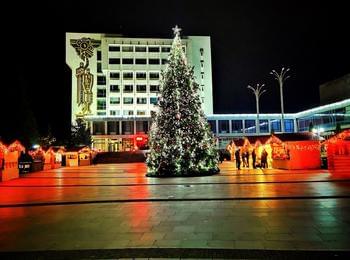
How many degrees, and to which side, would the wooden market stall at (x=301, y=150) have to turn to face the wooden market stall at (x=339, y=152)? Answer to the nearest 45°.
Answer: approximately 90° to its left

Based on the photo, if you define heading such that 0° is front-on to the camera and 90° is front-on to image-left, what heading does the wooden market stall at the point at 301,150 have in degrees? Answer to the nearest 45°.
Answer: approximately 45°

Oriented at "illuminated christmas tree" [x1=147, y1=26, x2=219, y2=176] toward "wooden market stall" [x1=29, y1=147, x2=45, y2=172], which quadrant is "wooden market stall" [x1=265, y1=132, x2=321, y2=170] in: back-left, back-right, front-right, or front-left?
back-right

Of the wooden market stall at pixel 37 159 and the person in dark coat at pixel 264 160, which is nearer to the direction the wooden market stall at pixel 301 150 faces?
the wooden market stall

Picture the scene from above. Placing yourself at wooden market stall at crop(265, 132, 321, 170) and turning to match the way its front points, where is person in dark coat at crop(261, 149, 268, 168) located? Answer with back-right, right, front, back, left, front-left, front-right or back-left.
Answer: right

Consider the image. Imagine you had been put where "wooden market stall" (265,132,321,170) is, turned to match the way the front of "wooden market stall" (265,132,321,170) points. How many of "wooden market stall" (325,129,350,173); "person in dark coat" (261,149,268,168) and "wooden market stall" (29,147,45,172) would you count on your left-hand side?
1

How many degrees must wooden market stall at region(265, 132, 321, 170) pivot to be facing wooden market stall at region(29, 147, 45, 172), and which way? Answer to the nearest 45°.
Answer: approximately 45° to its right
